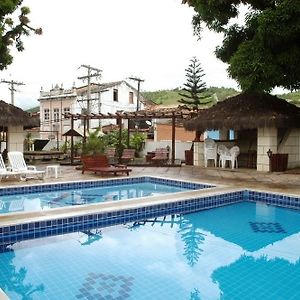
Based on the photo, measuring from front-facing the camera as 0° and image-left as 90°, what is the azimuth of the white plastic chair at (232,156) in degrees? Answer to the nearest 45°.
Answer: approximately 45°

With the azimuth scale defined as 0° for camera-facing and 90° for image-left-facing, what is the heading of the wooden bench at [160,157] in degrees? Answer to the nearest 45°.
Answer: approximately 45°

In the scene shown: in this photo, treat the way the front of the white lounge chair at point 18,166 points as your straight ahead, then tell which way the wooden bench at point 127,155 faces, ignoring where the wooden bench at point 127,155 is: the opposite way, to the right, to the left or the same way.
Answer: to the right

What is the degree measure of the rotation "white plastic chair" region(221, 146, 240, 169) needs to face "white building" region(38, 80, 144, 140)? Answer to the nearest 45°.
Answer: approximately 90° to its right

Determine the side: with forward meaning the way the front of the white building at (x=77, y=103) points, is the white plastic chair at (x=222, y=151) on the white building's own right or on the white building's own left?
on the white building's own left

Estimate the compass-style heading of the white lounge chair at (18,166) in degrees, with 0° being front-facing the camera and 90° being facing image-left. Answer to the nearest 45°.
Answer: approximately 315°

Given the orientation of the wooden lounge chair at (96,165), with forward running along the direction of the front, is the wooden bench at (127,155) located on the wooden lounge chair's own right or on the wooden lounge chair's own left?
on the wooden lounge chair's own left

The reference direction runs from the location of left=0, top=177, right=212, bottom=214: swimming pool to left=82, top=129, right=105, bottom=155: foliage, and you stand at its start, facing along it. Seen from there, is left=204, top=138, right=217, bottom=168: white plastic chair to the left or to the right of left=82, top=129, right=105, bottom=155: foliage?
right

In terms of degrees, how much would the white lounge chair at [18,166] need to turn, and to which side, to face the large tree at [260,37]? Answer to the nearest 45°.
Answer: approximately 45° to its left

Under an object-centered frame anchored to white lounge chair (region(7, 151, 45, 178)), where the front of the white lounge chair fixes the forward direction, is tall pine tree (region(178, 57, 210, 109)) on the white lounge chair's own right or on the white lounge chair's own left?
on the white lounge chair's own left
